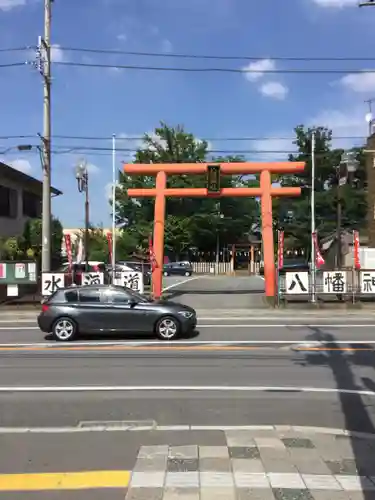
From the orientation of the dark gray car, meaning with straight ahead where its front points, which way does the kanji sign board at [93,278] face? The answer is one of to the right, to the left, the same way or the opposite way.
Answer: to the right

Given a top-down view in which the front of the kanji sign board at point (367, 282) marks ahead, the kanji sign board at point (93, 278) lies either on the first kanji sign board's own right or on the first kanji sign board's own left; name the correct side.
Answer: on the first kanji sign board's own right

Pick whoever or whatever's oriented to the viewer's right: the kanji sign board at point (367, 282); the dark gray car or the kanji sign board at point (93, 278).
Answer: the dark gray car

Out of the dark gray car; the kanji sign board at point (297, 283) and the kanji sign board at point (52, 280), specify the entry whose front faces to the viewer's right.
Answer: the dark gray car

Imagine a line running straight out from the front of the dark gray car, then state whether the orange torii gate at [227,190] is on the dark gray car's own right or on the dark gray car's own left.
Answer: on the dark gray car's own left

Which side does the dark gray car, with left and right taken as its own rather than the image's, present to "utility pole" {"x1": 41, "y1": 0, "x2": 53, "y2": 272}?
left

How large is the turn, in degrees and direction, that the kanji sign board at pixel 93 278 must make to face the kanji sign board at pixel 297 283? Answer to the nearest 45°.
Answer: approximately 90° to its left

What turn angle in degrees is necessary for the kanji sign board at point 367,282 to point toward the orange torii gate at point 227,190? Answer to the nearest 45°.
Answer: approximately 90° to its right

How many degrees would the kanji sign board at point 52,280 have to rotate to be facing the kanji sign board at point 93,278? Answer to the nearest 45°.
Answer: approximately 90° to its left

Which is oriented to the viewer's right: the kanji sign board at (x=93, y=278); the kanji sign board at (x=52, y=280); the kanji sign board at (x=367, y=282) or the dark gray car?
the dark gray car

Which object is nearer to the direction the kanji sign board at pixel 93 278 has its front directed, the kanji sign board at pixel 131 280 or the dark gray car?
the dark gray car

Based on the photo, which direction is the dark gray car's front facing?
to the viewer's right

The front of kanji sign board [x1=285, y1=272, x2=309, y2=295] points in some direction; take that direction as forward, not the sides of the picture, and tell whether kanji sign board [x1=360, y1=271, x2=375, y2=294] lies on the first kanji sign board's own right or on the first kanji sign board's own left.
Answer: on the first kanji sign board's own left

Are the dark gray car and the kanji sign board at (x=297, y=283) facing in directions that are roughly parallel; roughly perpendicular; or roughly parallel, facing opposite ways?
roughly perpendicular
